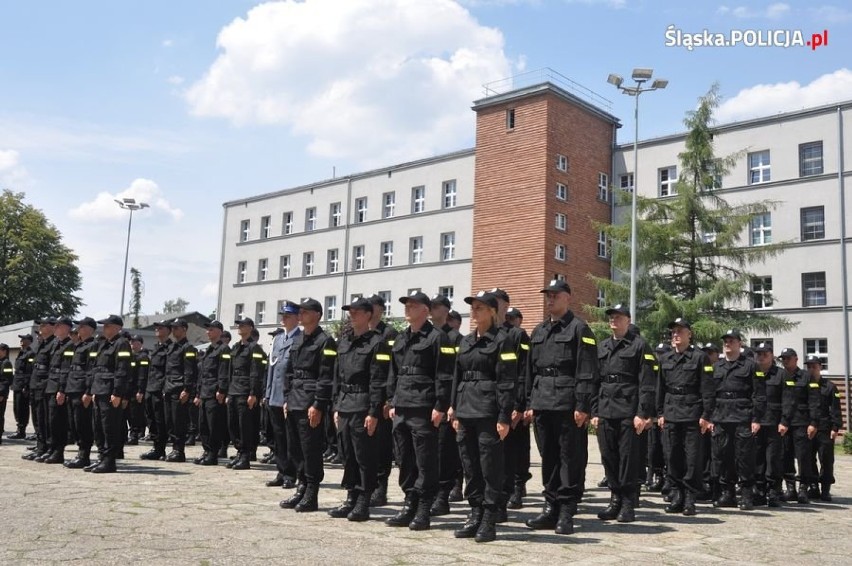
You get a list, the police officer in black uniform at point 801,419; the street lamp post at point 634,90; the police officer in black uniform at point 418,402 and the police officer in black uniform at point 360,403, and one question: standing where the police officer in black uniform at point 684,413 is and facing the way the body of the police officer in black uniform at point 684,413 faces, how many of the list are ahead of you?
2

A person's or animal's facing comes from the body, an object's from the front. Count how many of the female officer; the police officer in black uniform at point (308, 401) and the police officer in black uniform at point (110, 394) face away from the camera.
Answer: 0

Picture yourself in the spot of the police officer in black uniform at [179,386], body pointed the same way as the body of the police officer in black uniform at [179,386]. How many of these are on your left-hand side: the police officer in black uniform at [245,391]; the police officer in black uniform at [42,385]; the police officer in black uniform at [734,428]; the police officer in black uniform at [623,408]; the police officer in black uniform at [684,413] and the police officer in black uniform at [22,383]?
4

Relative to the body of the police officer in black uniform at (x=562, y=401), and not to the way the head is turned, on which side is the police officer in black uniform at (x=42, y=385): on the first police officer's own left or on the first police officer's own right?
on the first police officer's own right

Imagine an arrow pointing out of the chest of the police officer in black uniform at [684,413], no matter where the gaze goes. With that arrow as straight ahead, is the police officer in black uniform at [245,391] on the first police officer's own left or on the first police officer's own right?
on the first police officer's own right

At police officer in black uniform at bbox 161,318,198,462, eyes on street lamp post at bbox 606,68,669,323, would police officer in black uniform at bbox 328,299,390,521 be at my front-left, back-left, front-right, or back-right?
back-right

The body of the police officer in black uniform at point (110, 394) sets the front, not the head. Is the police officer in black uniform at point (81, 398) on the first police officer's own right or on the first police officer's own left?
on the first police officer's own right

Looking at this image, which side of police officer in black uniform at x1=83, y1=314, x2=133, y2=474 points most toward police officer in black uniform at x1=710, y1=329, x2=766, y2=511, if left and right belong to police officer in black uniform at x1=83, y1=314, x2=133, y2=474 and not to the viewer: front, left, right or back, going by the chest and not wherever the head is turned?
left

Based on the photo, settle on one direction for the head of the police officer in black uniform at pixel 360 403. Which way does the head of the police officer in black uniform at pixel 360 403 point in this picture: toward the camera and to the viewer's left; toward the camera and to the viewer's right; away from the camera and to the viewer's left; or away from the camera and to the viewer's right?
toward the camera and to the viewer's left

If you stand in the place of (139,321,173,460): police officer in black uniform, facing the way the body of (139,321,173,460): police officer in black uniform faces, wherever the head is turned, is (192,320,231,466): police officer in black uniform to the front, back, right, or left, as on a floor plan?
left

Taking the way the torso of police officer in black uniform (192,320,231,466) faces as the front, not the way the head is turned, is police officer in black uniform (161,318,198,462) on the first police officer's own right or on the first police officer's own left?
on the first police officer's own right

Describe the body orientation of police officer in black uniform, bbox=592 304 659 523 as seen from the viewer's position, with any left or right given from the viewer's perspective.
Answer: facing the viewer and to the left of the viewer

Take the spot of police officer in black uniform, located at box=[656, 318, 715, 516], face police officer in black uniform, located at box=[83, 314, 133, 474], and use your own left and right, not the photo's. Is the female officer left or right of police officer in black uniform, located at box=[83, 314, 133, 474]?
left
